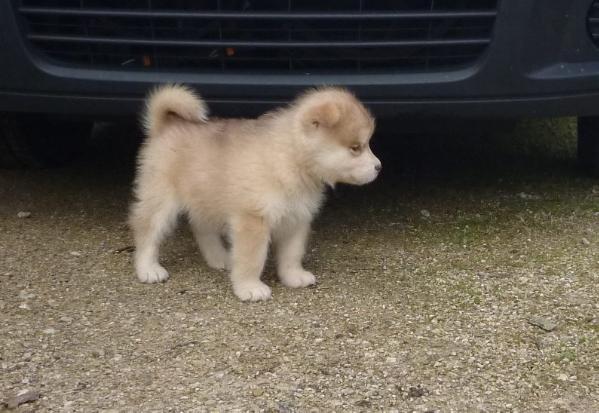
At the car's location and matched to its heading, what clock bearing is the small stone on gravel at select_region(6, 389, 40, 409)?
The small stone on gravel is roughly at 1 o'clock from the car.

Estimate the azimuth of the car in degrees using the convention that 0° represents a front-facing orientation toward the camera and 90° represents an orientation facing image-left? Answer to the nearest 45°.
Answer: approximately 0°

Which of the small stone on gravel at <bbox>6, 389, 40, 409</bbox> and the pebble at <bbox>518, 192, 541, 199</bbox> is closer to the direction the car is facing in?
the small stone on gravel

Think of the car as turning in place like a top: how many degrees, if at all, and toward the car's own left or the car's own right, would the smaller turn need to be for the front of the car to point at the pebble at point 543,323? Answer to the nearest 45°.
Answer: approximately 45° to the car's own left
